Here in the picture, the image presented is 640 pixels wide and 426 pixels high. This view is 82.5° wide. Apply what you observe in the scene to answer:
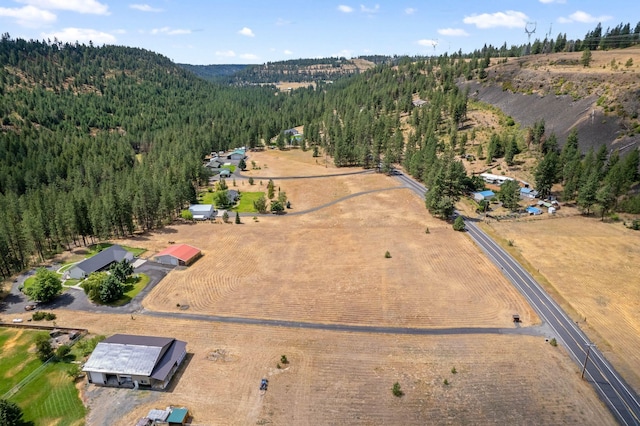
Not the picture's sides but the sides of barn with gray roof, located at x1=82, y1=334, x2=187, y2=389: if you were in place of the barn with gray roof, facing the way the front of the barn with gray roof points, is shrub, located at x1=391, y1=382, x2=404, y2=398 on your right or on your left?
on your left

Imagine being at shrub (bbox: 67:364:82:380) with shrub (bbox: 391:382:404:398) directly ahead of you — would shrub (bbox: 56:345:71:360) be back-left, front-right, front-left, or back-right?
back-left

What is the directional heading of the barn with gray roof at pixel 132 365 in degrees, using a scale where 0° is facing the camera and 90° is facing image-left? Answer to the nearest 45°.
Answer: approximately 0°

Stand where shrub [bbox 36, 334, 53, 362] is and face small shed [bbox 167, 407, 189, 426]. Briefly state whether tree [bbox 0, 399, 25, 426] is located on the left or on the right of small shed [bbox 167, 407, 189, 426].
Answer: right

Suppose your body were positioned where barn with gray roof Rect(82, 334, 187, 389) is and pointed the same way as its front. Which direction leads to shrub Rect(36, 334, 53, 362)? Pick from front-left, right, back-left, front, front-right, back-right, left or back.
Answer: back-right

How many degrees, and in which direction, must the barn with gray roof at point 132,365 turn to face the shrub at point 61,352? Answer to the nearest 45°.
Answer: approximately 135° to its right
